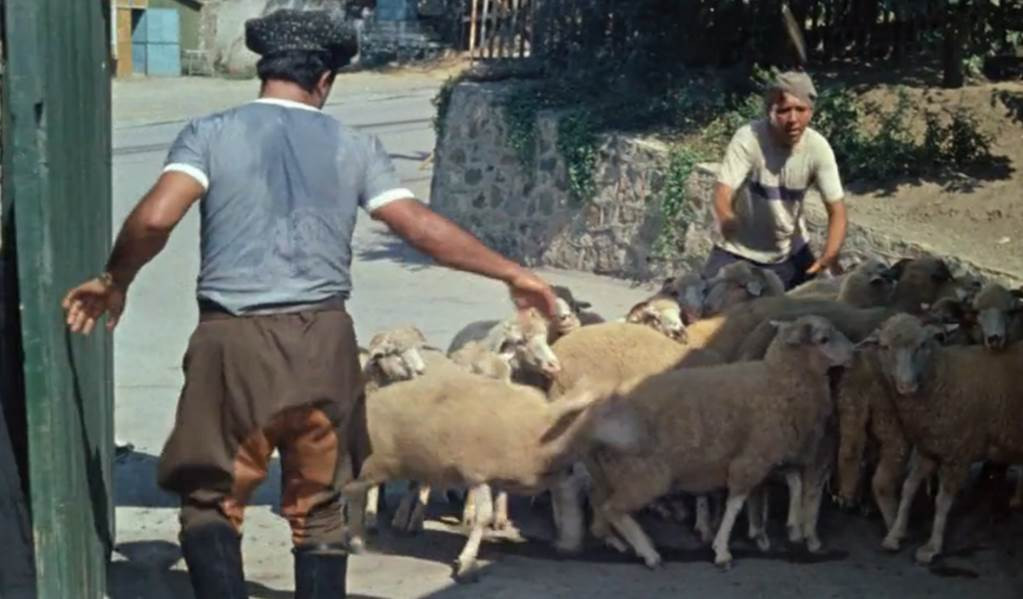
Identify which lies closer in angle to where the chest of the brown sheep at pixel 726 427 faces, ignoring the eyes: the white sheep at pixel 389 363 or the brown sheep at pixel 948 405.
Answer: the brown sheep

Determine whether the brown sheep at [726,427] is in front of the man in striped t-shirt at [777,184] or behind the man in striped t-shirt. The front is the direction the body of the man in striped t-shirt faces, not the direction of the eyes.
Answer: in front

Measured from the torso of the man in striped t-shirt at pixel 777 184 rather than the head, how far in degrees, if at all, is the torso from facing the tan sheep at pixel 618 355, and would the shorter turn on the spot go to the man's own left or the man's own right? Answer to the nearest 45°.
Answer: approximately 45° to the man's own right

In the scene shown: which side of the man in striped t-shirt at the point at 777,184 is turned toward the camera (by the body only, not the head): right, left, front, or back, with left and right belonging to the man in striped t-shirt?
front

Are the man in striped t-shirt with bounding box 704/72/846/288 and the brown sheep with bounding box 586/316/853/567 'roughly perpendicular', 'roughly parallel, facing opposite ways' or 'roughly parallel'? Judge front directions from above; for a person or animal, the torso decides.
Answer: roughly perpendicular

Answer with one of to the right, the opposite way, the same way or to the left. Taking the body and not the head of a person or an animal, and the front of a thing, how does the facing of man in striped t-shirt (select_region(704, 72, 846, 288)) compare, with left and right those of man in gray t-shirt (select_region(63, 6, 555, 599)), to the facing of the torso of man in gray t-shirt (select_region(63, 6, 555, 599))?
the opposite way

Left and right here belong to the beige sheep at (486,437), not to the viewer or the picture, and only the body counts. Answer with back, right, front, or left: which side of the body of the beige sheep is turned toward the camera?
right

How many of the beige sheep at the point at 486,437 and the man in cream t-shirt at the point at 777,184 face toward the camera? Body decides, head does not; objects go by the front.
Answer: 1

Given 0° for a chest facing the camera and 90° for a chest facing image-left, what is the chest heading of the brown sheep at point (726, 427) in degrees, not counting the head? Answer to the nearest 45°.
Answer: approximately 270°

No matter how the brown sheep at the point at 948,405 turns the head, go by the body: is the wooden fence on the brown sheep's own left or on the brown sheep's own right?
on the brown sheep's own right
